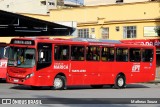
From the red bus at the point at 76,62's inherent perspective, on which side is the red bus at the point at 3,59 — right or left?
on its right

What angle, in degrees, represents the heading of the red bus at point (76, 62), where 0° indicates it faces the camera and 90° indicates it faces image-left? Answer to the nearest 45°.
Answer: approximately 45°
